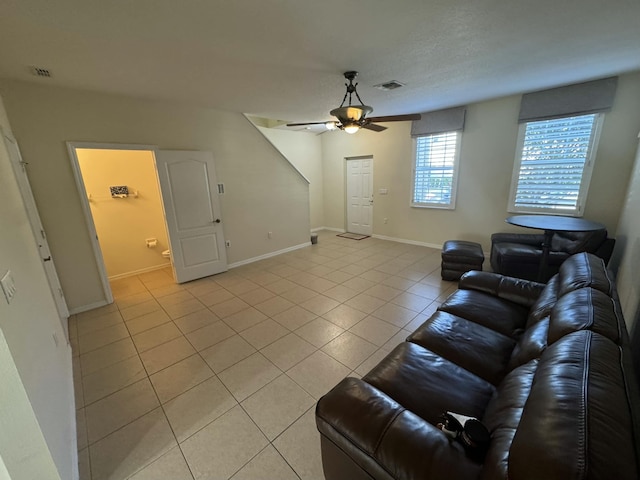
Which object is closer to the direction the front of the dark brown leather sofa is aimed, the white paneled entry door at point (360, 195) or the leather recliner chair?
the white paneled entry door

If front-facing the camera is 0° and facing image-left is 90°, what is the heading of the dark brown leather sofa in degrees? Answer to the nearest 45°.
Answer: approximately 90°

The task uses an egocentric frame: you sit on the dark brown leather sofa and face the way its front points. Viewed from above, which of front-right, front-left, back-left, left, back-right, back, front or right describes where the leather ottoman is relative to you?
right

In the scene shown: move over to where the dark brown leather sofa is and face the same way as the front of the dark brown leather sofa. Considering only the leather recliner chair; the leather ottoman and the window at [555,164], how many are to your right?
3

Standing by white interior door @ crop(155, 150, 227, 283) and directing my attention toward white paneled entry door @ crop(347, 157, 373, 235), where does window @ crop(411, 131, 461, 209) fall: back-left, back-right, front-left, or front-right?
front-right

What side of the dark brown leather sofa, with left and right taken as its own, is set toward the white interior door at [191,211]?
front

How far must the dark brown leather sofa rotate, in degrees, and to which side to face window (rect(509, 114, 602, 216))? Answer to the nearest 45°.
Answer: approximately 90° to its right

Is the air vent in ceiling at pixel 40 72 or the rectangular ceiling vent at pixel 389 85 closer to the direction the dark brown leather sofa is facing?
the air vent in ceiling

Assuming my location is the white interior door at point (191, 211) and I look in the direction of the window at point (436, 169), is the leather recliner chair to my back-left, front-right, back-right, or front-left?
front-right

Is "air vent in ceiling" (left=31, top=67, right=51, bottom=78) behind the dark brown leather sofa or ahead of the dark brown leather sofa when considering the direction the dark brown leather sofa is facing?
ahead

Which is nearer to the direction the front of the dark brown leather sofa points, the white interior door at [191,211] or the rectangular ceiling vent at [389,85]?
the white interior door

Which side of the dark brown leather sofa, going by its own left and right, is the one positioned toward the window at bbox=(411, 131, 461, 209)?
right

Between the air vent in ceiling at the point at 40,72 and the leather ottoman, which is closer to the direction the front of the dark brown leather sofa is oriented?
the air vent in ceiling

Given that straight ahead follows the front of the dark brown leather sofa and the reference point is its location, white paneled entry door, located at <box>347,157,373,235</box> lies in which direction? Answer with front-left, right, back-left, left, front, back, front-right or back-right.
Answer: front-right

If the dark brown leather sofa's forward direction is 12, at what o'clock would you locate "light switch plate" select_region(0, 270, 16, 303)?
The light switch plate is roughly at 11 o'clock from the dark brown leather sofa.
